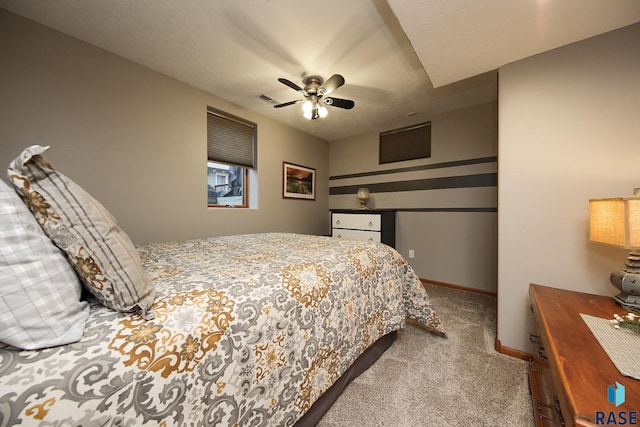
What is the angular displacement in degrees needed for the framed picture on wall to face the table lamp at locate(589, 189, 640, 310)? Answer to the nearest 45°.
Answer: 0° — it already faces it

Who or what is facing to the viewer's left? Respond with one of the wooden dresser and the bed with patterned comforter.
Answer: the wooden dresser

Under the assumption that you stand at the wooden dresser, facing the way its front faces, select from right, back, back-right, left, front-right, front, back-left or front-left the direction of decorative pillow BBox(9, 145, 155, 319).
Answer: front-left

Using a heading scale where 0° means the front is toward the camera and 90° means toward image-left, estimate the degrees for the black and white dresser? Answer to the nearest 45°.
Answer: approximately 45°

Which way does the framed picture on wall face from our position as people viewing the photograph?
facing the viewer and to the right of the viewer

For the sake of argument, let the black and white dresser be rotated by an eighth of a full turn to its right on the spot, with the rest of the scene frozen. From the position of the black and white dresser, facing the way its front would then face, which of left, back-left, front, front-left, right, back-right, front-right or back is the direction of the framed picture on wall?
front

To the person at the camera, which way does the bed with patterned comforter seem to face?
facing away from the viewer and to the right of the viewer

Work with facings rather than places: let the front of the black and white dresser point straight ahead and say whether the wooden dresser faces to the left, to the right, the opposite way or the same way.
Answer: to the right

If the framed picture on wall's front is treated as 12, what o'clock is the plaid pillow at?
The plaid pillow is roughly at 2 o'clock from the framed picture on wall.

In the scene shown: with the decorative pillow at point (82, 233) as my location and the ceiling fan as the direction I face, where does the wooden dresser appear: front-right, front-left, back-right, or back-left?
front-right

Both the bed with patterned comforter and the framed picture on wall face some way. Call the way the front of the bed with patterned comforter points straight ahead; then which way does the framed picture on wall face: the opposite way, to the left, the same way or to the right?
to the right

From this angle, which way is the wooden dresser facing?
to the viewer's left

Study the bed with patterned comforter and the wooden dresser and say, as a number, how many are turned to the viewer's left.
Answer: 1
